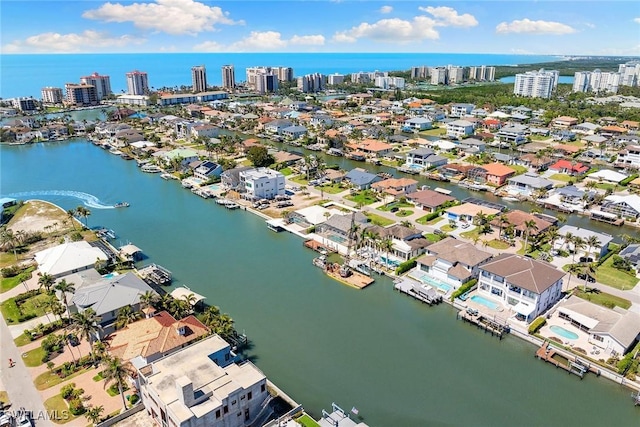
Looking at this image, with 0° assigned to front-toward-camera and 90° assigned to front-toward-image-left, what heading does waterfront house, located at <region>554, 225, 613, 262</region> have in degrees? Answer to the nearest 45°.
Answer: approximately 45°

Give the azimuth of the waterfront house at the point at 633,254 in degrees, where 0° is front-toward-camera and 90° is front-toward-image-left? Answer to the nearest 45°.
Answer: approximately 45°

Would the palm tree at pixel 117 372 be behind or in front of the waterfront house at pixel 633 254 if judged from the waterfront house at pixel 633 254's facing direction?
in front

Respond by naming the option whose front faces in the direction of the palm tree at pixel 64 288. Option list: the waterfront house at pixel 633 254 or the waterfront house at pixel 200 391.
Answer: the waterfront house at pixel 633 254
